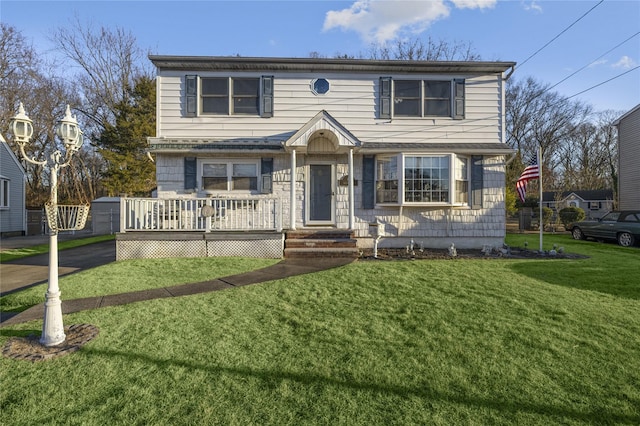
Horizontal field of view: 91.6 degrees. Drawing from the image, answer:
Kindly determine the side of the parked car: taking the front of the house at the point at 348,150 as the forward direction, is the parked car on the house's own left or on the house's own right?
on the house's own left

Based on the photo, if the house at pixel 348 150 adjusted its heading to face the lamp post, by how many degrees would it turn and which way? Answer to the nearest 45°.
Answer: approximately 45° to its right

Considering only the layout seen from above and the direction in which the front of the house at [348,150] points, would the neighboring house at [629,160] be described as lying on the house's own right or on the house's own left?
on the house's own left

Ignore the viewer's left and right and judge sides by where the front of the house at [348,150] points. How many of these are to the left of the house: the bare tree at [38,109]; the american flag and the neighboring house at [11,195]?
1

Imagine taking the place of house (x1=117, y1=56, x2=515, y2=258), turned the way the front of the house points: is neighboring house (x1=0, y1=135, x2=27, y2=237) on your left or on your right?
on your right

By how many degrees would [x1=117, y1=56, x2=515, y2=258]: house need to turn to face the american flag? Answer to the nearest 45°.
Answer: approximately 90° to its left

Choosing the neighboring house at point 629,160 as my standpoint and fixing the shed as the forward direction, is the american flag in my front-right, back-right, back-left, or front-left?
front-left

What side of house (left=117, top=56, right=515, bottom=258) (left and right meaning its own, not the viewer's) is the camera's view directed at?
front

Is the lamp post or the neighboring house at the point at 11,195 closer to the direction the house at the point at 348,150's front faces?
the lamp post

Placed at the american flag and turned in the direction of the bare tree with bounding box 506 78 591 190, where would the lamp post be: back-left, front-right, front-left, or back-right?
back-left

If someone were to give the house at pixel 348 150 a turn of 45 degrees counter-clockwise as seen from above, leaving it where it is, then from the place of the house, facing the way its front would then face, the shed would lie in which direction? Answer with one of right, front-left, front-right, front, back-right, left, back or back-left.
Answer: back

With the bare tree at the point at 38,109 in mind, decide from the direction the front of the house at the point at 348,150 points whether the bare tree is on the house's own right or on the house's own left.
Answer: on the house's own right

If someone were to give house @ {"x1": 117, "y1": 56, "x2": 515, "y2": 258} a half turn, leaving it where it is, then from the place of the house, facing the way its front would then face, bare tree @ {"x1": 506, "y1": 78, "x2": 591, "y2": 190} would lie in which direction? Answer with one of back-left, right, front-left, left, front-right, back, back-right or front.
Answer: front-right
